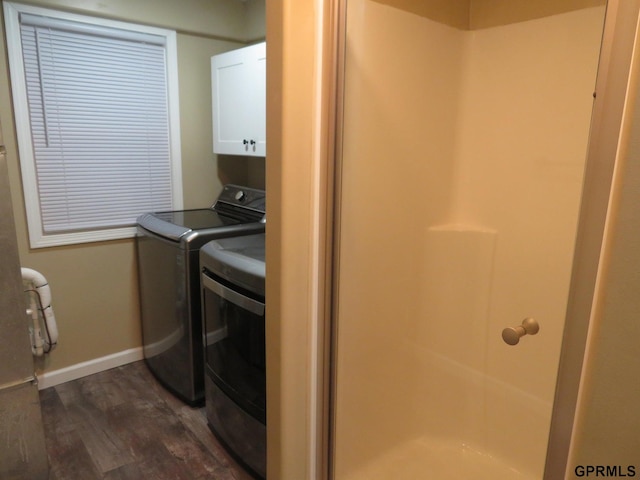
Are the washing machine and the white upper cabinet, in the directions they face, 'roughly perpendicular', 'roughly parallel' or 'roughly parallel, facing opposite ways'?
roughly parallel

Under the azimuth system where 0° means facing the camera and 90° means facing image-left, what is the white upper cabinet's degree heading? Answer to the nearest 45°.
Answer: approximately 45°

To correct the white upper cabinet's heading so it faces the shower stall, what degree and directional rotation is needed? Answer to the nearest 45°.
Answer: approximately 90° to its left

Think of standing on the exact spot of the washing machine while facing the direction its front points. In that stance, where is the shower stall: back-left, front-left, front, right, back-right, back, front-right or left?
left

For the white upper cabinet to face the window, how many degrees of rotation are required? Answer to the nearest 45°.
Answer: approximately 45° to its right

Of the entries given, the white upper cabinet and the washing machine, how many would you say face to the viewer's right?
0

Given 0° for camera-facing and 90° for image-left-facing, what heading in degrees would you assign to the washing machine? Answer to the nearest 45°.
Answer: approximately 45°
